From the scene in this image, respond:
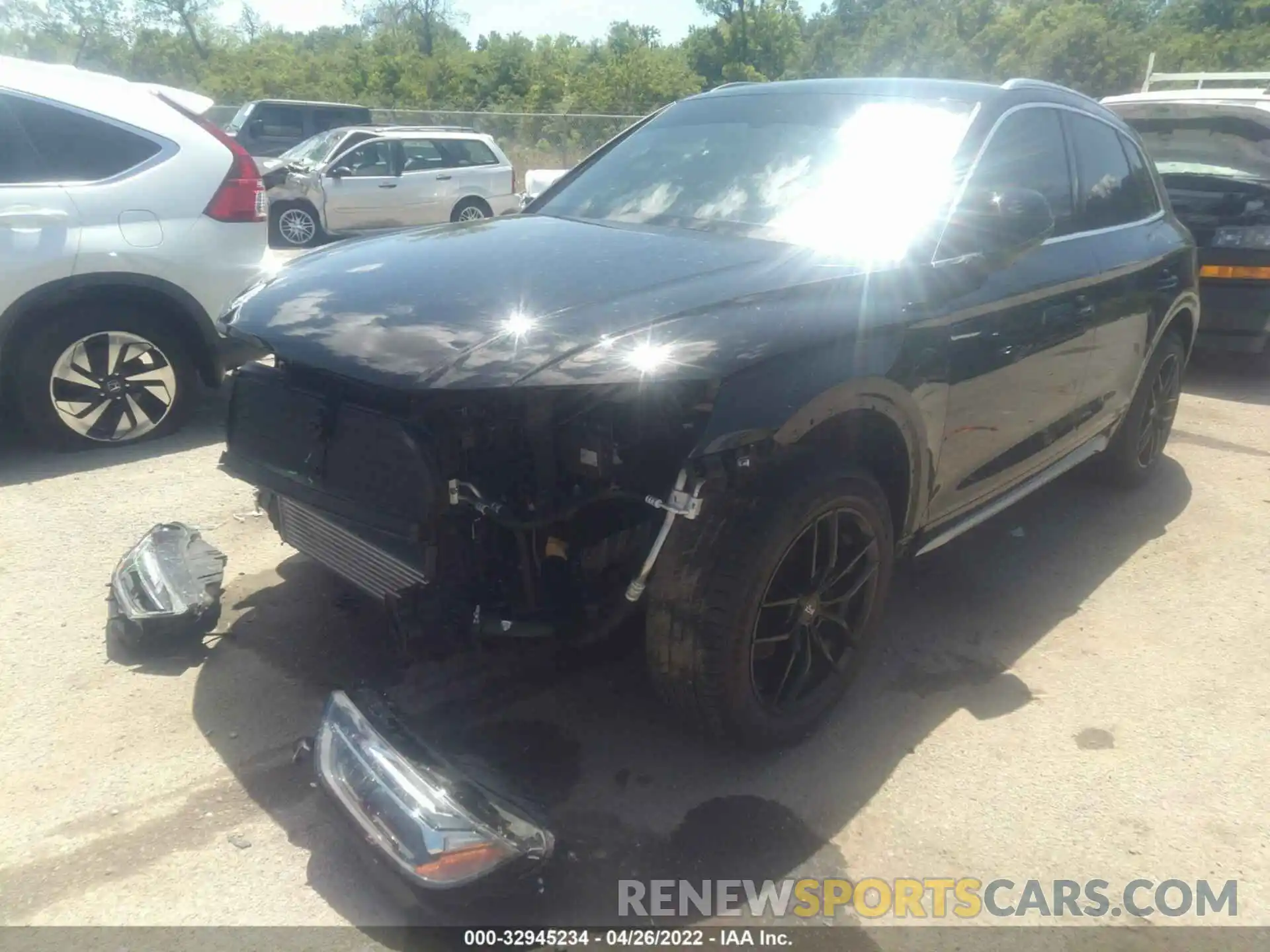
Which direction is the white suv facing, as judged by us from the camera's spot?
facing to the left of the viewer

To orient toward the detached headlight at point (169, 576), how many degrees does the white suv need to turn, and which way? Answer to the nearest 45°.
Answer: approximately 90° to its left

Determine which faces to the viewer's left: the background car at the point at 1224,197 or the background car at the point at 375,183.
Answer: the background car at the point at 375,183

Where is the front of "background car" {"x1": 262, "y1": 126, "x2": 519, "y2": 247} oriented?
to the viewer's left

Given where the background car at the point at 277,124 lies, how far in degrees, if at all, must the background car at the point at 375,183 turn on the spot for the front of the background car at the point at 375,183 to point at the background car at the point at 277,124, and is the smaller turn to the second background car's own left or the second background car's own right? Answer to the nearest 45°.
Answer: approximately 90° to the second background car's own right

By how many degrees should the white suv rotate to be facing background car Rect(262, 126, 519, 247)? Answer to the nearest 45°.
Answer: approximately 90° to its right
